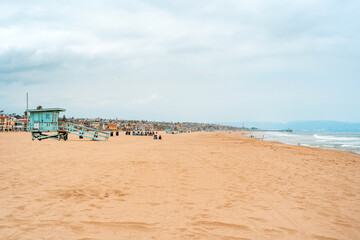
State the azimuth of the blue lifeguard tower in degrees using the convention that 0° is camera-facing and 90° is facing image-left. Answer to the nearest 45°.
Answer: approximately 270°
